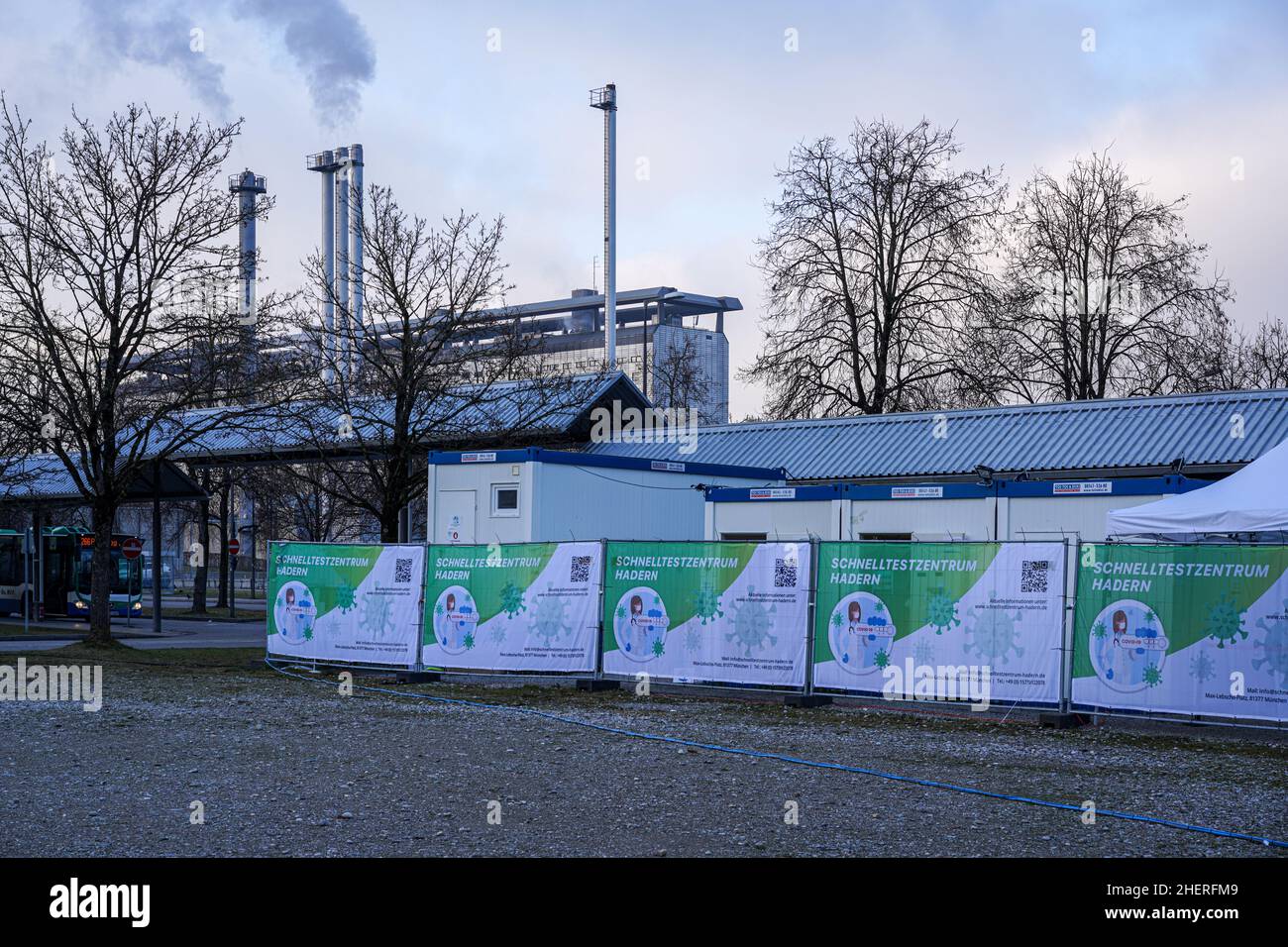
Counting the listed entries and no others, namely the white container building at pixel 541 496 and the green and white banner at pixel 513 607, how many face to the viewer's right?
0

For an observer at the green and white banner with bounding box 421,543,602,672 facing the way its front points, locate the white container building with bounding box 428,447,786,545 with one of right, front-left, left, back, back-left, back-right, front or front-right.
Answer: back

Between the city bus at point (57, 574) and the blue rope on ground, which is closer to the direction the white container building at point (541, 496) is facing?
the blue rope on ground

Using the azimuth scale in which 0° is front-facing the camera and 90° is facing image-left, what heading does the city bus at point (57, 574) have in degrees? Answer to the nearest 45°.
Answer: approximately 315°

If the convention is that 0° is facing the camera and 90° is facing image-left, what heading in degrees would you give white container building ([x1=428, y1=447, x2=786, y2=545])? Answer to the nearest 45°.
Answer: approximately 45°

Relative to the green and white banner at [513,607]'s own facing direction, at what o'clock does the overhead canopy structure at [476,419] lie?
The overhead canopy structure is roughly at 6 o'clock from the green and white banner.

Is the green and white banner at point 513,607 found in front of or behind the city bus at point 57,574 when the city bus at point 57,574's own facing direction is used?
in front

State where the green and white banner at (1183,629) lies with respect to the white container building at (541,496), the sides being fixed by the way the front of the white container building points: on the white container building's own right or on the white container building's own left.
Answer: on the white container building's own left

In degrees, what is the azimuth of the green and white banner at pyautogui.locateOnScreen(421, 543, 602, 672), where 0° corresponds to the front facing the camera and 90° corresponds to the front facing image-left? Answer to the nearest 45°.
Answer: approximately 0°

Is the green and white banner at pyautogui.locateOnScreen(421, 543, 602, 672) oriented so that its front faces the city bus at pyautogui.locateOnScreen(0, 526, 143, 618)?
no

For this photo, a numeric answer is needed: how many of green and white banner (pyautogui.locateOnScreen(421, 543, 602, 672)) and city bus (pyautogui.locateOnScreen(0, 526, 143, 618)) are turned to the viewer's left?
0

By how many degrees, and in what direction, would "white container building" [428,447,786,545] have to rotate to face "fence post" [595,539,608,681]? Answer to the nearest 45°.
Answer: approximately 45° to its left

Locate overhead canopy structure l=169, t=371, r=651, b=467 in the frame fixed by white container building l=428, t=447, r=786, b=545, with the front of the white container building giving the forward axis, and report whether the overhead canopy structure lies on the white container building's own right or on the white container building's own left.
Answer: on the white container building's own right

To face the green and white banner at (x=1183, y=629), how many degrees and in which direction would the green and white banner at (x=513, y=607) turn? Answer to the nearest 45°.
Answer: approximately 45° to its left
